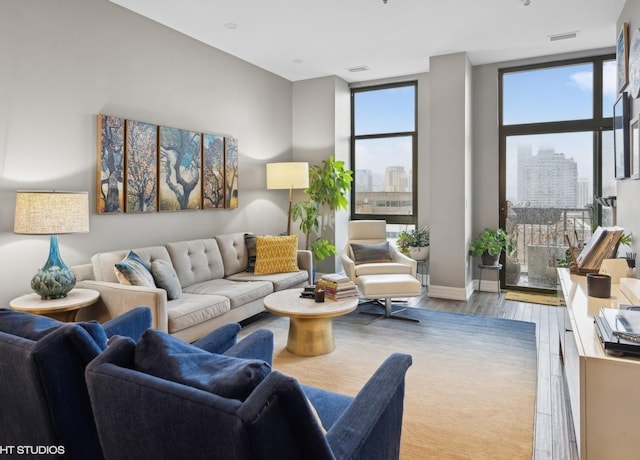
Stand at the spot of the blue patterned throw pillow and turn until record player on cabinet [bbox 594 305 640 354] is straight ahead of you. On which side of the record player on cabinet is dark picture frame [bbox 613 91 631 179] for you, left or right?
left

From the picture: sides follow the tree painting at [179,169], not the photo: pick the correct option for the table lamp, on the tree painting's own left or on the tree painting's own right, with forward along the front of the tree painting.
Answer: on the tree painting's own right

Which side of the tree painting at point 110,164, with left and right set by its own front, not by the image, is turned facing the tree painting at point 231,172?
left

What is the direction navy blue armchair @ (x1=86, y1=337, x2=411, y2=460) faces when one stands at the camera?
facing away from the viewer and to the right of the viewer

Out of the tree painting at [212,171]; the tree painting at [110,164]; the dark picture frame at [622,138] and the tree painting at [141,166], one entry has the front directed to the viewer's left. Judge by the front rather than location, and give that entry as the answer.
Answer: the dark picture frame

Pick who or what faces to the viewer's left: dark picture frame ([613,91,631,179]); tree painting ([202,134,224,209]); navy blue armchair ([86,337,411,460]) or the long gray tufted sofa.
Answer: the dark picture frame

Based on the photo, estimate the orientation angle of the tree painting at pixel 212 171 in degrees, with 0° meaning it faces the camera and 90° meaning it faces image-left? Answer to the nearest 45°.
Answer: approximately 315°

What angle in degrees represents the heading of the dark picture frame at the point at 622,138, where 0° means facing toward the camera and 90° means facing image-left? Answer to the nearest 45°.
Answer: approximately 90°

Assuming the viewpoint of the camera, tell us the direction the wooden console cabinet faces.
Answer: facing to the left of the viewer
